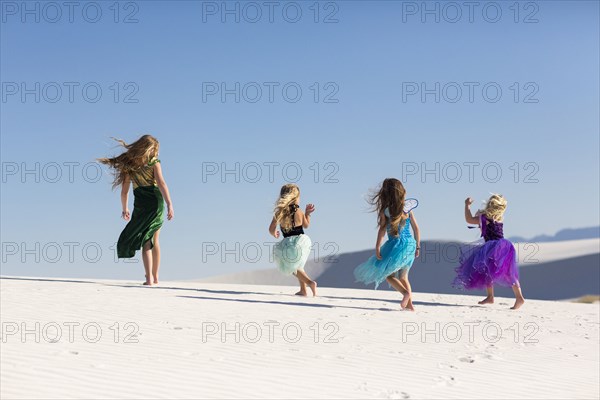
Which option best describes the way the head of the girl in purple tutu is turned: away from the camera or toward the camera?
away from the camera

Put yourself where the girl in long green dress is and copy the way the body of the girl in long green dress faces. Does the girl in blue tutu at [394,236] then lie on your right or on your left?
on your right

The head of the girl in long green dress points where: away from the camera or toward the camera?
away from the camera

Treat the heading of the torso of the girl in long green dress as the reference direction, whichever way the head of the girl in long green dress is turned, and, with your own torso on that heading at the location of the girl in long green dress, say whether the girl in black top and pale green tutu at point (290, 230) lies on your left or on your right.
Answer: on your right

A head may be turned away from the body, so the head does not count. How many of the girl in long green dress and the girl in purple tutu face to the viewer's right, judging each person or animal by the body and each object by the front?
0

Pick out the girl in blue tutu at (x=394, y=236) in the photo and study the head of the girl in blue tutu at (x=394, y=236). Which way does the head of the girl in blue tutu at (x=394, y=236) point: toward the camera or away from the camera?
away from the camera

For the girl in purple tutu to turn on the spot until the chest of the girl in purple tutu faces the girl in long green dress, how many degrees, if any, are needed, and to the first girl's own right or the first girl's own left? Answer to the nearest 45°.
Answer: approximately 45° to the first girl's own left

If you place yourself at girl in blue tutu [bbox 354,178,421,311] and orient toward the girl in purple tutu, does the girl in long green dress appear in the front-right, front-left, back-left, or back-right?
back-left

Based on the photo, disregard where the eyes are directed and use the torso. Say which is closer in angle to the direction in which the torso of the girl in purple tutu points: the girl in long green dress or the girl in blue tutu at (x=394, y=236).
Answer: the girl in long green dress

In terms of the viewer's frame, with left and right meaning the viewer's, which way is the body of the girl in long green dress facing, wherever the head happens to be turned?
facing away from the viewer

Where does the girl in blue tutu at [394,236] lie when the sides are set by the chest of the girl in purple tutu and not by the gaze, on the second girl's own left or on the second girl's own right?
on the second girl's own left

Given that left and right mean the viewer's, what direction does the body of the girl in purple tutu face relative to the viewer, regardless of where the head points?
facing away from the viewer and to the left of the viewer

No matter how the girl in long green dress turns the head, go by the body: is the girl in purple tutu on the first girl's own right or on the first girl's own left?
on the first girl's own right
